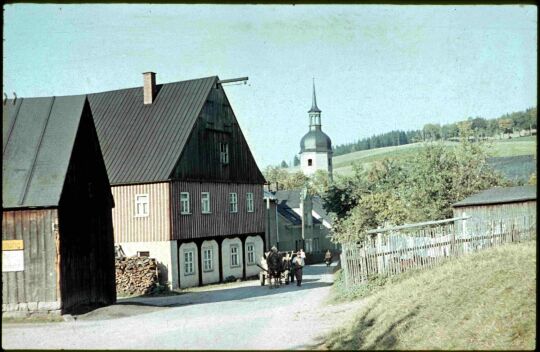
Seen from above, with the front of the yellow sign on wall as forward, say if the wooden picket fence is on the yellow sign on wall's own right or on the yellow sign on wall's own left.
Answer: on the yellow sign on wall's own left

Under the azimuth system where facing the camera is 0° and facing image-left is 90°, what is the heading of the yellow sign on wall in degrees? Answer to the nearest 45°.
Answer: approximately 0°

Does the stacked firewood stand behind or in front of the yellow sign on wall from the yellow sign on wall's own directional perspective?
behind

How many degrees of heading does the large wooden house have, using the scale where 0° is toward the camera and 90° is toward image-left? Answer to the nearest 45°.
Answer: approximately 315°

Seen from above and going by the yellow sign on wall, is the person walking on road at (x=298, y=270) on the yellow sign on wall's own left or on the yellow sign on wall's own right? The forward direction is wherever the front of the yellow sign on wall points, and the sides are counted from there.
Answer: on the yellow sign on wall's own left

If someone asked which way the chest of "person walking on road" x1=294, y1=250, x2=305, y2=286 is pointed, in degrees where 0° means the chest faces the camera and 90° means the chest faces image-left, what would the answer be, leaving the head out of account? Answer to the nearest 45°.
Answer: approximately 0°
